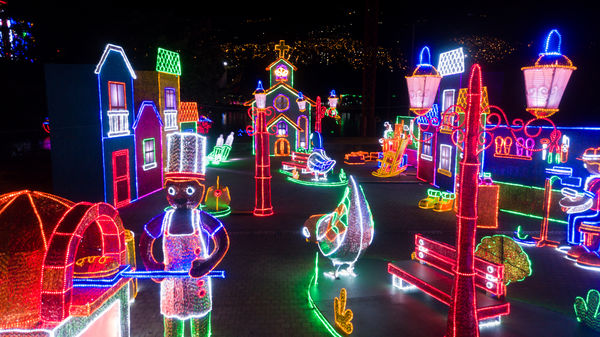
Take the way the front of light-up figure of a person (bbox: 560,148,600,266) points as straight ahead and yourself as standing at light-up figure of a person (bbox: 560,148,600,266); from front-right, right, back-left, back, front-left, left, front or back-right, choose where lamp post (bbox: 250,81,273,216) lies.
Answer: front

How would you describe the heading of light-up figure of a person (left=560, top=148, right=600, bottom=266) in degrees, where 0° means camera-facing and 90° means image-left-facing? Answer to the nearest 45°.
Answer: approximately 90°

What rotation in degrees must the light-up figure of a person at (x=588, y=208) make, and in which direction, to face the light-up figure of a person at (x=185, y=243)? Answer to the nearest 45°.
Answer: approximately 45° to its left

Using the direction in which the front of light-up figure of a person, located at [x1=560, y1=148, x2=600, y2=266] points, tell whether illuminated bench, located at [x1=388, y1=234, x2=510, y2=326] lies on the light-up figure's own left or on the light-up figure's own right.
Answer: on the light-up figure's own left

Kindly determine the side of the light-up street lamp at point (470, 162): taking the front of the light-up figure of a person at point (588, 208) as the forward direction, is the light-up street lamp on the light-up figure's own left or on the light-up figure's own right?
on the light-up figure's own left

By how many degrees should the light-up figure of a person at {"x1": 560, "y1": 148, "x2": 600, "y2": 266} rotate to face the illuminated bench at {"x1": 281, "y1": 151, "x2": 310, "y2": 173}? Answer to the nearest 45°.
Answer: approximately 45° to its right

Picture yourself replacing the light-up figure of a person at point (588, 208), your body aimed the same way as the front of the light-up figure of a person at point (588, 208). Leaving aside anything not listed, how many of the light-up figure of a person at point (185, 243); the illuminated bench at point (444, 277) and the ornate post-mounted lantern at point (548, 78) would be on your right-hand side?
0

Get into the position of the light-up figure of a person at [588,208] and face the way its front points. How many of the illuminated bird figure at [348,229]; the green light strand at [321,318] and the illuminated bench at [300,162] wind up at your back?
0
